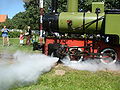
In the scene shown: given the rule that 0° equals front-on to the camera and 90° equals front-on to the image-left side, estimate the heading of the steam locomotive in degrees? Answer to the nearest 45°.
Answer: approximately 90°
